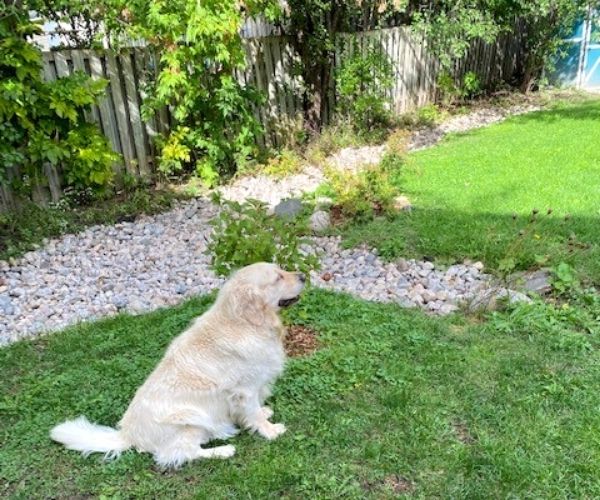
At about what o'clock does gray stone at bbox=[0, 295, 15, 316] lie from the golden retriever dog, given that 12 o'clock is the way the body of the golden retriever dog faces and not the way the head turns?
The gray stone is roughly at 8 o'clock from the golden retriever dog.

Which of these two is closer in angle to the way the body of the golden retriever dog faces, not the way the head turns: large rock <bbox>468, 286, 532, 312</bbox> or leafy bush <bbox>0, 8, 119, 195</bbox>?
the large rock

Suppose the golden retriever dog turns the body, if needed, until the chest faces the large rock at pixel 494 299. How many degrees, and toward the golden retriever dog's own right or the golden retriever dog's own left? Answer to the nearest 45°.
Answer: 0° — it already faces it

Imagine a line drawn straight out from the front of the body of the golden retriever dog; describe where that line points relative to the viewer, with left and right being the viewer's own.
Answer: facing to the right of the viewer

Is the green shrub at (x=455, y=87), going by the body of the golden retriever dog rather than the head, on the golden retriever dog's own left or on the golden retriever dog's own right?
on the golden retriever dog's own left

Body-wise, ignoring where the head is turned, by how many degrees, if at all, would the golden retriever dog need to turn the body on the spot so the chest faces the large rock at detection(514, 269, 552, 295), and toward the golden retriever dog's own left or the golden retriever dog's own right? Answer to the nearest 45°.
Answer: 0° — it already faces it

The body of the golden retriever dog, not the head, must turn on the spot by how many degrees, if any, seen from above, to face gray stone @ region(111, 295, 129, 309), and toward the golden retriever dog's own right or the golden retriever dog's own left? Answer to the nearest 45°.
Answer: approximately 90° to the golden retriever dog's own left

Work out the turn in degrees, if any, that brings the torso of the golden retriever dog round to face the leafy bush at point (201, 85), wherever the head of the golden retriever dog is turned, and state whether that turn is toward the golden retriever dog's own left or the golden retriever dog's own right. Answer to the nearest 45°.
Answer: approximately 90° to the golden retriever dog's own left

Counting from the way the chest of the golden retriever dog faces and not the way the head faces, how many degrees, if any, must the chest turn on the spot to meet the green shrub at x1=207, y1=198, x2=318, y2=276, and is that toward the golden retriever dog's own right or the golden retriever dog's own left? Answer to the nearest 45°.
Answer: approximately 45° to the golden retriever dog's own left

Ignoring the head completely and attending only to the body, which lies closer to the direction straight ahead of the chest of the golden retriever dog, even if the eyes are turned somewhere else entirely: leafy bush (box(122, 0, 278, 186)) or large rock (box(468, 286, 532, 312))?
the large rock

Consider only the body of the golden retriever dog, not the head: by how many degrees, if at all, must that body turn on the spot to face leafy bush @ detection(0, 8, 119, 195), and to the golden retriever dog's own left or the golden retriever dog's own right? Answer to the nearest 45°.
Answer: approximately 90° to the golden retriever dog's own left
